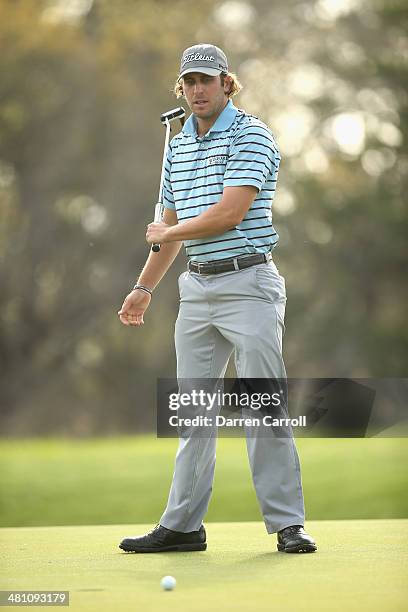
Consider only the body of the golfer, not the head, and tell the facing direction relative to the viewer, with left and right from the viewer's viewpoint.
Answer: facing the viewer and to the left of the viewer
